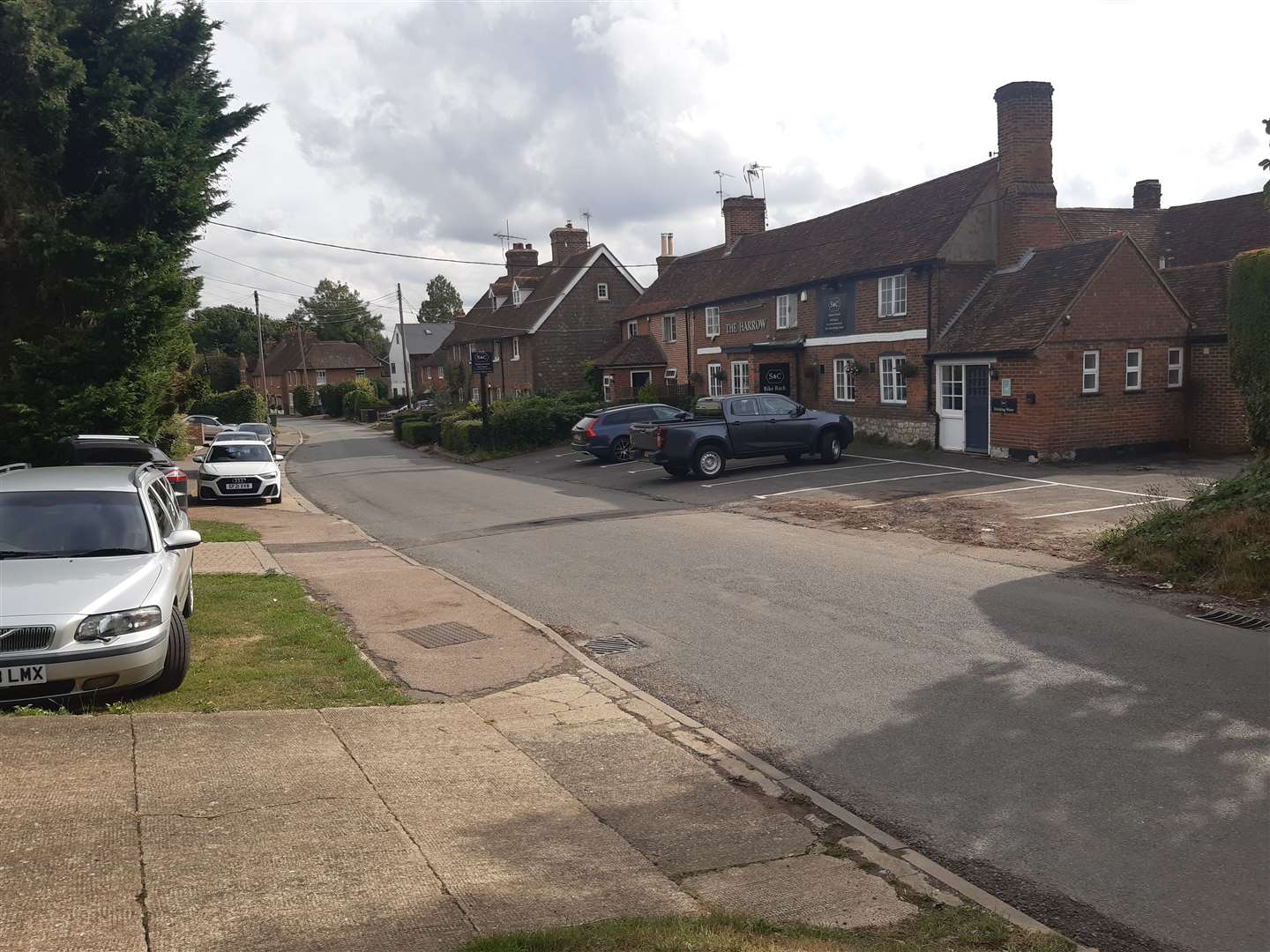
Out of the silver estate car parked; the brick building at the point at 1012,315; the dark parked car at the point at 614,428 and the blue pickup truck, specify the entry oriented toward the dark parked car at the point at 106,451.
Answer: the brick building

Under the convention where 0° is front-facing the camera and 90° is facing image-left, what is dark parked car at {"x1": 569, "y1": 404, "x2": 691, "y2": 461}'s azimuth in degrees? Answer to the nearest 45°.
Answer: approximately 225°

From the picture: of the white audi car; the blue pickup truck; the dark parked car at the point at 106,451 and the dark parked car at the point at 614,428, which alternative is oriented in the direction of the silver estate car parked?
the white audi car

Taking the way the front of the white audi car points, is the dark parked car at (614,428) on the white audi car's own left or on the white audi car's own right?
on the white audi car's own left

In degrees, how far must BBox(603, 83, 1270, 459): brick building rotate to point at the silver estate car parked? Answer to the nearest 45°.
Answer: approximately 45° to its left

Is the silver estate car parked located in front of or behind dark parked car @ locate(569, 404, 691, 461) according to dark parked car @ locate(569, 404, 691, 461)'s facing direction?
behind

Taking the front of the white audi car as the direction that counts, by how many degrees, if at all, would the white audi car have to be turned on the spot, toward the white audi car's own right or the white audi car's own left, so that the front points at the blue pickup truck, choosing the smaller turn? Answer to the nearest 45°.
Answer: approximately 90° to the white audi car's own left

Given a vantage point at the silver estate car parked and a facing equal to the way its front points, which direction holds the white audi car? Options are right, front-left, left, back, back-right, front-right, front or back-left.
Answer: back
